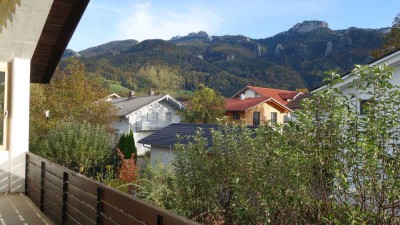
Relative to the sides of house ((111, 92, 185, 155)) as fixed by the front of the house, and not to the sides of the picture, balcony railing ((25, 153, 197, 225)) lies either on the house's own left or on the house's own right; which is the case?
on the house's own right

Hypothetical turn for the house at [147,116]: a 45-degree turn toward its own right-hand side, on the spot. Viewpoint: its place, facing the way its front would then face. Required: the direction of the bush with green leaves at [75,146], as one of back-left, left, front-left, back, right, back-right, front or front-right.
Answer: front

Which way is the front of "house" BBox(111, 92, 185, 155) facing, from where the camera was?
facing the viewer and to the right of the viewer

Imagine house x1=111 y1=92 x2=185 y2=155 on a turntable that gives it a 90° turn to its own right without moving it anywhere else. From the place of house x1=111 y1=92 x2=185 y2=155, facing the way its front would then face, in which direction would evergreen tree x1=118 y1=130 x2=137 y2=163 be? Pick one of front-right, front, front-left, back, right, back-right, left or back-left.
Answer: front-left
